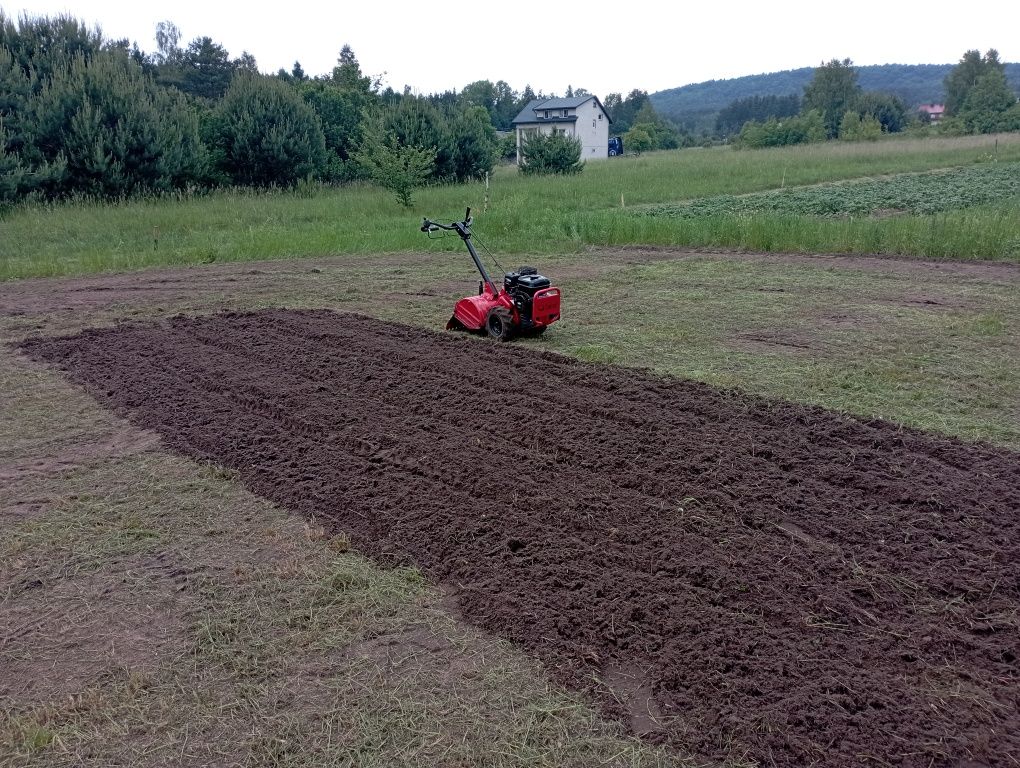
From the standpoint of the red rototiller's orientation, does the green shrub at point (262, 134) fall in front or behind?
behind
